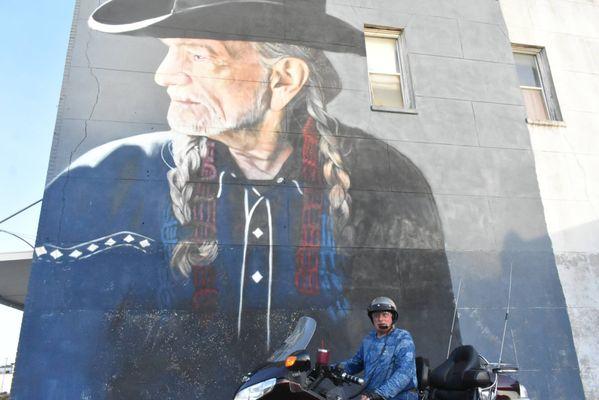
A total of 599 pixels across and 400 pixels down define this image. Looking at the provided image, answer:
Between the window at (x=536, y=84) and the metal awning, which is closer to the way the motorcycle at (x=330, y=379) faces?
the metal awning

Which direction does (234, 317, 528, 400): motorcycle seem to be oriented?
to the viewer's left

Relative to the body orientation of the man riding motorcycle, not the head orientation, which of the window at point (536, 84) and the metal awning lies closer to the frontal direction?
the metal awning

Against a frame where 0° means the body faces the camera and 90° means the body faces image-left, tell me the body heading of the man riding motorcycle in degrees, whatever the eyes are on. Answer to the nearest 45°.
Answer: approximately 45°

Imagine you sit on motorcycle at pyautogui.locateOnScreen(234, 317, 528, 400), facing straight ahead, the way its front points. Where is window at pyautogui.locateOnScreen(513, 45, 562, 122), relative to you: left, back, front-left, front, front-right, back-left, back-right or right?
back-right

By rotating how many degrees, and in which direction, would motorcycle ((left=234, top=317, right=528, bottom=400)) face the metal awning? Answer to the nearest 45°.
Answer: approximately 45° to its right

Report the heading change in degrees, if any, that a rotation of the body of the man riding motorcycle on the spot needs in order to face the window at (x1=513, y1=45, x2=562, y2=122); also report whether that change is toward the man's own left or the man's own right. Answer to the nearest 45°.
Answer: approximately 180°
